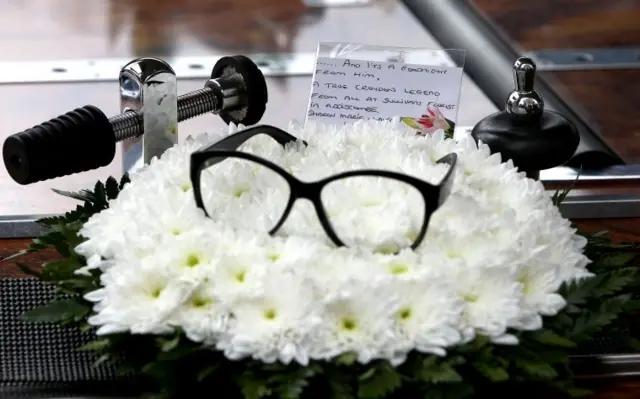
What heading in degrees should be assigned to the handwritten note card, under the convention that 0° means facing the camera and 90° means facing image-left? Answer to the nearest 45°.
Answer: approximately 0°

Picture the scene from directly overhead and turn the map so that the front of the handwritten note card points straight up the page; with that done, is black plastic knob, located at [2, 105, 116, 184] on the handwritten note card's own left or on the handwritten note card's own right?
on the handwritten note card's own right
